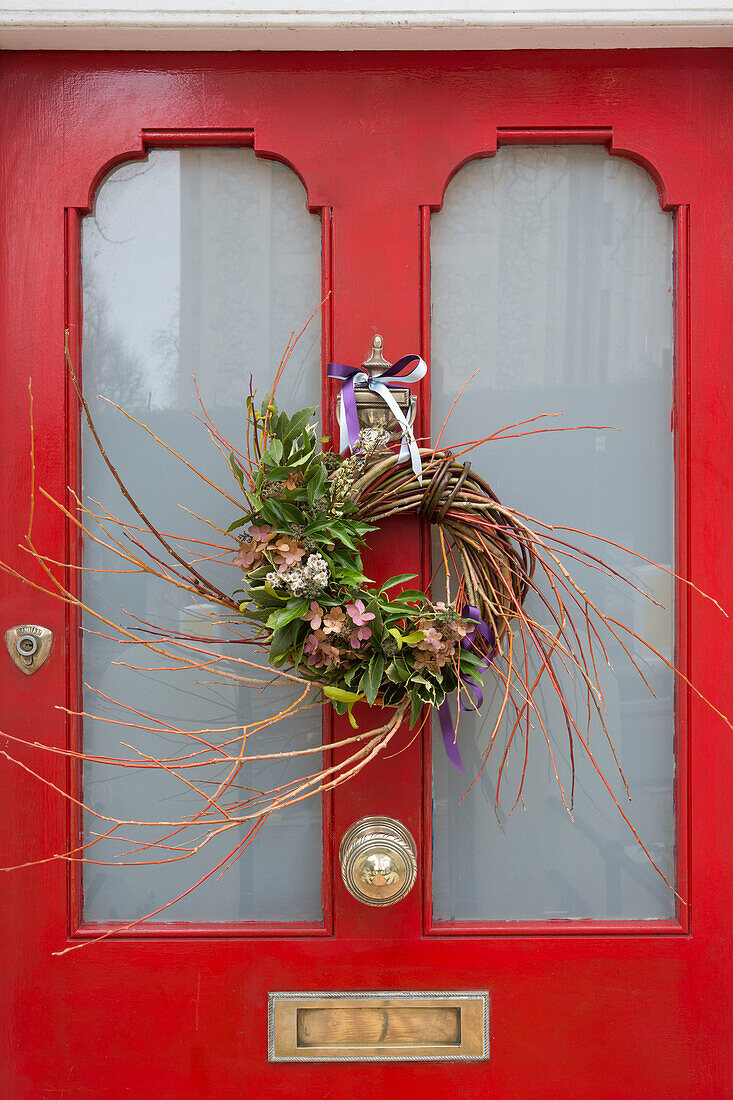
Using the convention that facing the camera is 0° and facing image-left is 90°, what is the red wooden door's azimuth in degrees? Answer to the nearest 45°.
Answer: approximately 0°

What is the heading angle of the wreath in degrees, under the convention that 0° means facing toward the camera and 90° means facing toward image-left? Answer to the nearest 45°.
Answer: approximately 0°
